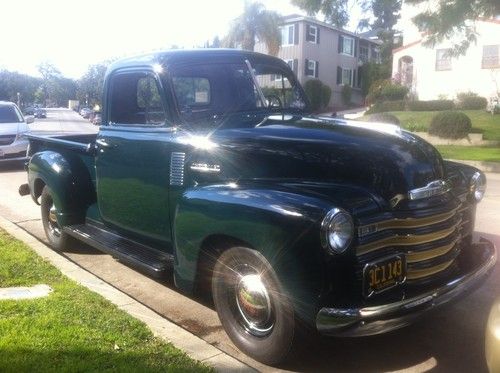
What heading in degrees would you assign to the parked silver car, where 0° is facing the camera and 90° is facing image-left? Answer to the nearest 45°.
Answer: approximately 0°

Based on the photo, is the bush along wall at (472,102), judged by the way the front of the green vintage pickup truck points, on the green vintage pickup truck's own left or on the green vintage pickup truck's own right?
on the green vintage pickup truck's own left

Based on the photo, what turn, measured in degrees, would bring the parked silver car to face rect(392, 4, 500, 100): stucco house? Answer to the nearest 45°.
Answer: approximately 135° to its left

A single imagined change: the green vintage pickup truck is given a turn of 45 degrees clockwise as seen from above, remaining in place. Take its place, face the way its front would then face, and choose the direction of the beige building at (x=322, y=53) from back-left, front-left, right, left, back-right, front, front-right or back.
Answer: back

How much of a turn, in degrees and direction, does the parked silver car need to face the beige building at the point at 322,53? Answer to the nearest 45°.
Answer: approximately 135° to its left

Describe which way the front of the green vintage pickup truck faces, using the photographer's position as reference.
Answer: facing the viewer and to the right of the viewer

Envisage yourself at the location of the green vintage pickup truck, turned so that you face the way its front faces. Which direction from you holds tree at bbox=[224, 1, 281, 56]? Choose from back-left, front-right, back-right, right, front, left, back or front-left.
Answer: back-left

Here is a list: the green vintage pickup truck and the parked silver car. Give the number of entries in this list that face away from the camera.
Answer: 0

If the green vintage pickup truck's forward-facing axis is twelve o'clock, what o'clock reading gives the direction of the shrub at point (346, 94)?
The shrub is roughly at 8 o'clock from the green vintage pickup truck.

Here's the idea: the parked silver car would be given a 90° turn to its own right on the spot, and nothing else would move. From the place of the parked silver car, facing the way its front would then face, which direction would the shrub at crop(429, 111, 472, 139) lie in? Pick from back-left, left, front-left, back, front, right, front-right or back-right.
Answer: back

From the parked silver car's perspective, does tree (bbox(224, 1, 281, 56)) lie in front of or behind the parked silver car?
behind

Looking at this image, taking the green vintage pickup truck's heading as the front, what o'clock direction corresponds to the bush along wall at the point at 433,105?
The bush along wall is roughly at 8 o'clock from the green vintage pickup truck.
